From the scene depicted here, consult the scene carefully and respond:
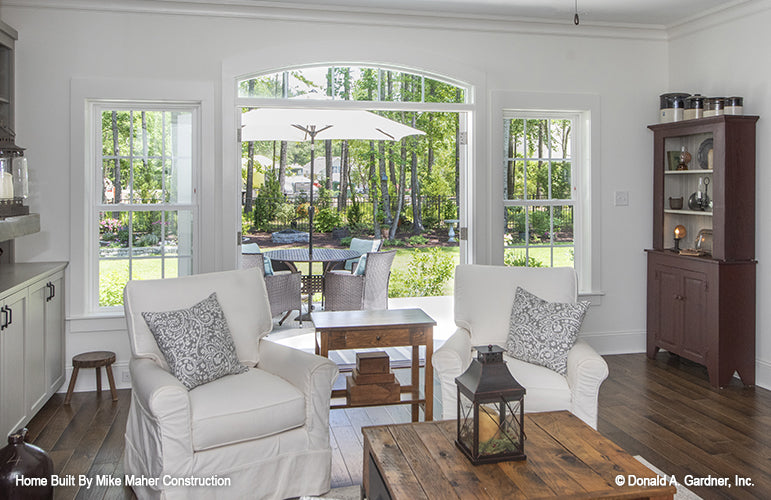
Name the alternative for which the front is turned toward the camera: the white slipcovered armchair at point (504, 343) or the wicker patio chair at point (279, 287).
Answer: the white slipcovered armchair

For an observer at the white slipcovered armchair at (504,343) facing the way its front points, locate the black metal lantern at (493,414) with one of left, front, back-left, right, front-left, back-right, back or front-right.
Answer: front

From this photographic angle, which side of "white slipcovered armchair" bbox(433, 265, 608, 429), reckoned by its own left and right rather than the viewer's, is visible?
front

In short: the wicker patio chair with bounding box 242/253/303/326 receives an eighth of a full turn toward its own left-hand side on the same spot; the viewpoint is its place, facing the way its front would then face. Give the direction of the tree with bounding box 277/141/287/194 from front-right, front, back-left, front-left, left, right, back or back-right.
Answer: front

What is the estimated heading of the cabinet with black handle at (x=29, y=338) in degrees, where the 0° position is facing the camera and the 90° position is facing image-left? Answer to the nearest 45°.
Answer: approximately 315°

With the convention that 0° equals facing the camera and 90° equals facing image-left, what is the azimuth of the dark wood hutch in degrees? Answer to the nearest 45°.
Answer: approximately 45°

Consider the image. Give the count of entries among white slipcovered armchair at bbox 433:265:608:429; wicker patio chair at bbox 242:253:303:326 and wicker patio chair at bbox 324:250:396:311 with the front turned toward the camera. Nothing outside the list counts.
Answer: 1

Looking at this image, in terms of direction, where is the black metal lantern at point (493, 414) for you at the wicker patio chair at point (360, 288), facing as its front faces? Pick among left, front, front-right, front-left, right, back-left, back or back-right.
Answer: back-left

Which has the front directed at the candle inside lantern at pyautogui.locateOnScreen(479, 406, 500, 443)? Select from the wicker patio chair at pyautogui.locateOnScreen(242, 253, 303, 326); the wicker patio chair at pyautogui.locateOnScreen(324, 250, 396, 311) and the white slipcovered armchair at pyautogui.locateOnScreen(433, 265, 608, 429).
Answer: the white slipcovered armchair

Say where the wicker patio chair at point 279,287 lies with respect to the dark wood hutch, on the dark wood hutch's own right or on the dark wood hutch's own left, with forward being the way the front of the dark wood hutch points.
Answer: on the dark wood hutch's own right

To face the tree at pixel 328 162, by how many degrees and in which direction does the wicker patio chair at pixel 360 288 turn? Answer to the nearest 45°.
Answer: approximately 45° to its right

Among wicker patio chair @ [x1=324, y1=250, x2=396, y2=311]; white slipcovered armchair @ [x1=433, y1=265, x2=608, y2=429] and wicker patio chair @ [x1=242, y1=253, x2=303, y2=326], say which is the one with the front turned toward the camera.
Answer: the white slipcovered armchair
